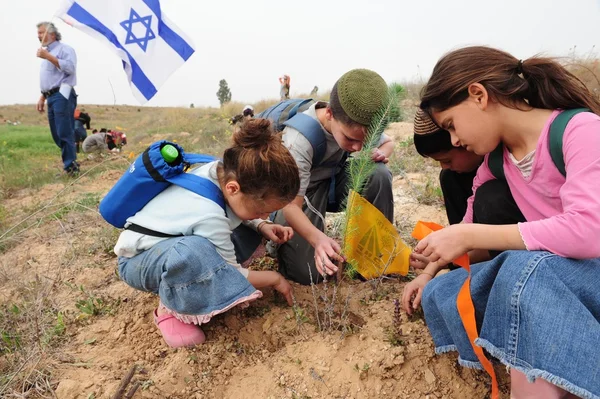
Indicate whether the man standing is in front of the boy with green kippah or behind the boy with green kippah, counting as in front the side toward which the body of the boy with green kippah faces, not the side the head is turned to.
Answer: behind

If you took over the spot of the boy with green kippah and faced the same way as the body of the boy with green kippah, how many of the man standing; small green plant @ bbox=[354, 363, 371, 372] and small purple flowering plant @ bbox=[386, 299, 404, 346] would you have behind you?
1

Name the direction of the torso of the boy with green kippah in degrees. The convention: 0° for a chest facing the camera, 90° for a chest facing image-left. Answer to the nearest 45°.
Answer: approximately 315°

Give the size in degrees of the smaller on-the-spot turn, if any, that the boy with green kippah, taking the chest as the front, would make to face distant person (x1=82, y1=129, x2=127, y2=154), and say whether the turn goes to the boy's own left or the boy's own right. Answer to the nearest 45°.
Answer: approximately 180°

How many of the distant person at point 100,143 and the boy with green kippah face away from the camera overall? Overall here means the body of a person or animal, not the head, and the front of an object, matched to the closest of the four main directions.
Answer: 0
